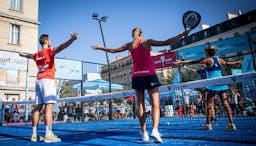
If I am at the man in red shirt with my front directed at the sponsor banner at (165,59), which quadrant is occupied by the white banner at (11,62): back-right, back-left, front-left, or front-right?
front-left

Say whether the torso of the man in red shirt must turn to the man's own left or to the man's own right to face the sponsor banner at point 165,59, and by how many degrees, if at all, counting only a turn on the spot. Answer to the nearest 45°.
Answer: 0° — they already face it

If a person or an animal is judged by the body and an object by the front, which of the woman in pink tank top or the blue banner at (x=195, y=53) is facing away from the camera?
the woman in pink tank top

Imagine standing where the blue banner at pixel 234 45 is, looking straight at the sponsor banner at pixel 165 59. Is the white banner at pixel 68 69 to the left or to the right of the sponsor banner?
left

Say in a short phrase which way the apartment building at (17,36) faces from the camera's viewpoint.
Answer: facing the viewer and to the right of the viewer

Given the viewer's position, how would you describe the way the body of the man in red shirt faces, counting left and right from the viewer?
facing away from the viewer and to the right of the viewer

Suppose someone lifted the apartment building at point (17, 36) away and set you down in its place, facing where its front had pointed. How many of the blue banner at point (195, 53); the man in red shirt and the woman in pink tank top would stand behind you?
0

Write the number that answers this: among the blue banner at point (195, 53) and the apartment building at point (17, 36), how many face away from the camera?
0

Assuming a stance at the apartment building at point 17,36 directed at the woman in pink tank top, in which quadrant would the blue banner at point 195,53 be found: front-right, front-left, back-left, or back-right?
front-left

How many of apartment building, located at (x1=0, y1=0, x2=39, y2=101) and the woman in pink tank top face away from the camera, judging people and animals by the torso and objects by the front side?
1

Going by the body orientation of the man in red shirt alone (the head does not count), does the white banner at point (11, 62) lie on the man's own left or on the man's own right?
on the man's own left

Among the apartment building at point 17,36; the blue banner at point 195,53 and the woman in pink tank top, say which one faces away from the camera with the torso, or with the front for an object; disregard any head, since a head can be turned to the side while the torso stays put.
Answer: the woman in pink tank top

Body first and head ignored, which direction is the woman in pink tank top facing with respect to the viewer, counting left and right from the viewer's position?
facing away from the viewer

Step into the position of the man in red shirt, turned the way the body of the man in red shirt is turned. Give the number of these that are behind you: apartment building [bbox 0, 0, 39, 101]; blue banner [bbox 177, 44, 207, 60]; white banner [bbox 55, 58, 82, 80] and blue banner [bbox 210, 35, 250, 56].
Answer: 0

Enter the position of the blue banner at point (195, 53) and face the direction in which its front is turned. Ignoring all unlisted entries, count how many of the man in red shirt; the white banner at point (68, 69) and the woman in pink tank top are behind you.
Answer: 0

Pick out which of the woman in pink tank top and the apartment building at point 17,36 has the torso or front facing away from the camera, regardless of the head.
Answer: the woman in pink tank top

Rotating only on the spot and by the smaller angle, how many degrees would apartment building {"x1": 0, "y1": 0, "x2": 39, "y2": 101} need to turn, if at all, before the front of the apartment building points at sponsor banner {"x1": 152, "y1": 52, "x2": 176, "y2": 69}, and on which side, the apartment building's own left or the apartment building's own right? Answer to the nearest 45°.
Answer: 0° — it already faces it

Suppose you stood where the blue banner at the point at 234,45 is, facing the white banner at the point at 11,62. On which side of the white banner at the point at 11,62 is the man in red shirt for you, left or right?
left
